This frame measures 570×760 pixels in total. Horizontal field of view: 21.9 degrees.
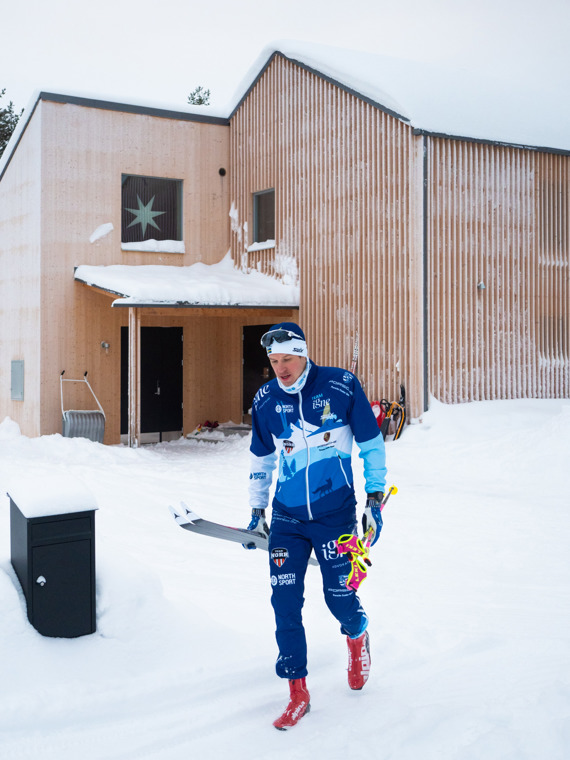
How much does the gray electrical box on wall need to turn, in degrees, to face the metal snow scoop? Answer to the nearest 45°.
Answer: approximately 90° to its left

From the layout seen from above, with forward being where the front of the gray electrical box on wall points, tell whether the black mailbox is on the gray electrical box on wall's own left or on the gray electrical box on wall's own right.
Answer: on the gray electrical box on wall's own left

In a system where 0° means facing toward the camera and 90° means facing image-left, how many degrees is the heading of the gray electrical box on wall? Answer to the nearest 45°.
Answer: approximately 45°

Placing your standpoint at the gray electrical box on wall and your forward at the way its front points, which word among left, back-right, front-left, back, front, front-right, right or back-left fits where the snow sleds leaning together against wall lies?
left
